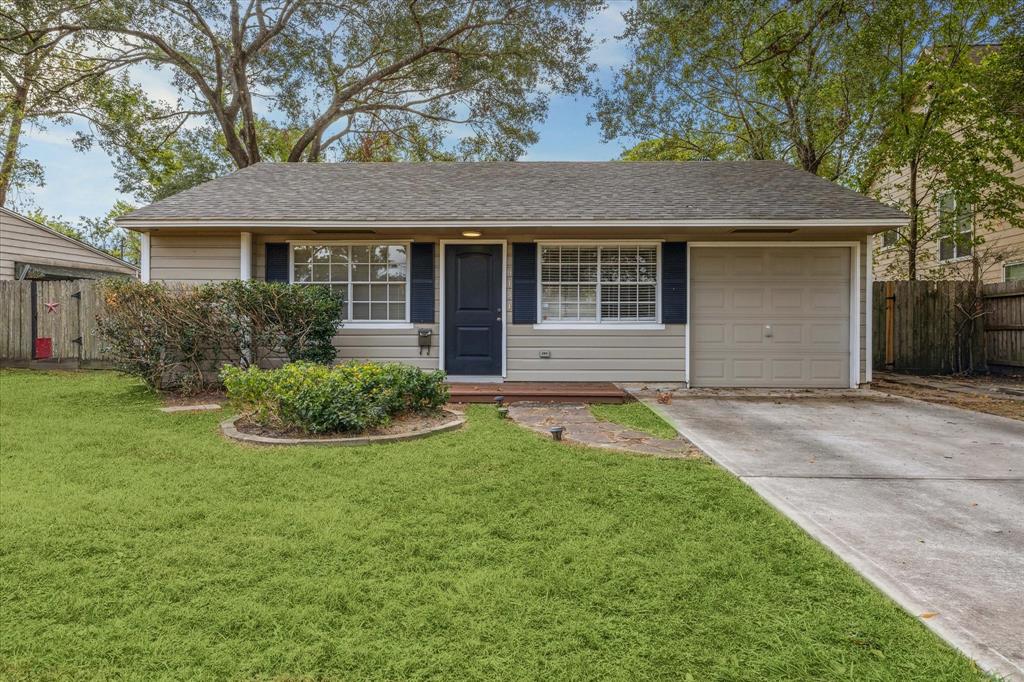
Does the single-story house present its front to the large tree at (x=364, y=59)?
no

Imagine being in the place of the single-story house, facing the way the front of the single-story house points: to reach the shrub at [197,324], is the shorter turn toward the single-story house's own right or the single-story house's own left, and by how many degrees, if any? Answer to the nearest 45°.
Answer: approximately 90° to the single-story house's own right

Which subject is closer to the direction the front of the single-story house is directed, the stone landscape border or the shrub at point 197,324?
the stone landscape border

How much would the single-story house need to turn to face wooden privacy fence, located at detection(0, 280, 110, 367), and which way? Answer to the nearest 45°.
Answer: approximately 90° to its right

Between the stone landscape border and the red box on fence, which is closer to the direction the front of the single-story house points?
the stone landscape border

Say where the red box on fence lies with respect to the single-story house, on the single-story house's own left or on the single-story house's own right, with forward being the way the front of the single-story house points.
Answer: on the single-story house's own right

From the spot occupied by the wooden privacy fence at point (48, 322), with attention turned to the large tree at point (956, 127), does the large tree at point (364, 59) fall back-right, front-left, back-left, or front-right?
front-left

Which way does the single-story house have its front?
toward the camera

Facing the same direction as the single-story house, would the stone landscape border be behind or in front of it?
in front

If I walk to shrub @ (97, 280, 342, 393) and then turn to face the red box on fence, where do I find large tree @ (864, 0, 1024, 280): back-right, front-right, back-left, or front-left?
back-right

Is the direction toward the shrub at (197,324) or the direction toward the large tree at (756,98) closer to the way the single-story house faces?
the shrub

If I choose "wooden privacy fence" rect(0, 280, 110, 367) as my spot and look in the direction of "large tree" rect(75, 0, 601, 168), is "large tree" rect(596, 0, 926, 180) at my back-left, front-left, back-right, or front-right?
front-right

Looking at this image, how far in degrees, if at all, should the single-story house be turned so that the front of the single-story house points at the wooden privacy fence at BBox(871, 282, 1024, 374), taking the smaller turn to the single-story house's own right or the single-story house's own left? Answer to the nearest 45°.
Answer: approximately 90° to the single-story house's own left

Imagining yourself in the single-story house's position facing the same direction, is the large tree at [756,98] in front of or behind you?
behind

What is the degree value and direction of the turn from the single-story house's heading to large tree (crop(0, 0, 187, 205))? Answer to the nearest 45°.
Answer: approximately 135° to its right
